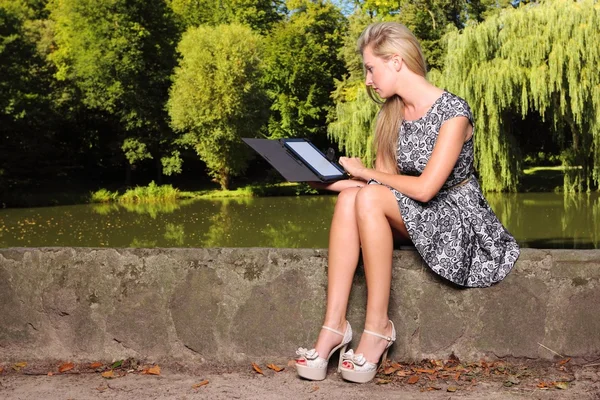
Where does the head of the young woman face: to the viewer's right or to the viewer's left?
to the viewer's left

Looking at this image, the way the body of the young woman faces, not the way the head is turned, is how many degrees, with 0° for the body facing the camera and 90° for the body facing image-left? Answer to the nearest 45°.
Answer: approximately 45°

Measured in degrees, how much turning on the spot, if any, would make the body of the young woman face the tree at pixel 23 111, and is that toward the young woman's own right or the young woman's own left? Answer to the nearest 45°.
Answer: approximately 90° to the young woman's own right

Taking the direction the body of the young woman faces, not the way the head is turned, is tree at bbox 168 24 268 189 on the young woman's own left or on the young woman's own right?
on the young woman's own right

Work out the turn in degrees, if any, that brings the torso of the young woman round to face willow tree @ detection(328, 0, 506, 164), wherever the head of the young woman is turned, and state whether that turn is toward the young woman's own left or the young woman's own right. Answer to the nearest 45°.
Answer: approximately 135° to the young woman's own right

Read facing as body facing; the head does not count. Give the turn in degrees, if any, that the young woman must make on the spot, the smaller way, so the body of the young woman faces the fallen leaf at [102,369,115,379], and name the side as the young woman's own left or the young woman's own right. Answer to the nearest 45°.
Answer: approximately 45° to the young woman's own right

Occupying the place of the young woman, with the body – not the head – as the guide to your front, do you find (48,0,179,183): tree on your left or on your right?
on your right

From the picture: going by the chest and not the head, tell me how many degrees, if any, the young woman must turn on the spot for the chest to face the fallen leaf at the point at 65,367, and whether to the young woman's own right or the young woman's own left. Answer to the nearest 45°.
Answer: approximately 45° to the young woman's own right

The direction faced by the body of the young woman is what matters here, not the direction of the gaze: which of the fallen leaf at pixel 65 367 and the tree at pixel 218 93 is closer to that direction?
the fallen leaf
